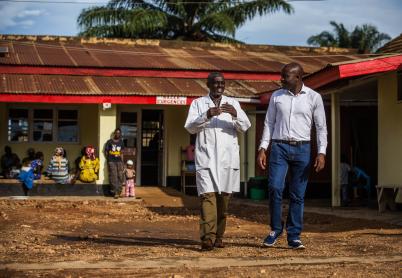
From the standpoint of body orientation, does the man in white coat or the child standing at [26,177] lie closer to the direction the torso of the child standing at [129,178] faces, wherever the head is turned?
the man in white coat

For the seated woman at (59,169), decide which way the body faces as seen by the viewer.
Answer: toward the camera

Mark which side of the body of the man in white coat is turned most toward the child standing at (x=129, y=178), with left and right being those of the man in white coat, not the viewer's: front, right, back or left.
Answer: back

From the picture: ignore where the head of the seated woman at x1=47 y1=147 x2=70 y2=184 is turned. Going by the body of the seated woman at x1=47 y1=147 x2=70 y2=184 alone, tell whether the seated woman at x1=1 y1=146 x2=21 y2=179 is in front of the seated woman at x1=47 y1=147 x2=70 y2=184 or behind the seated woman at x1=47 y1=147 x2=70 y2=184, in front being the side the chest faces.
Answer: behind

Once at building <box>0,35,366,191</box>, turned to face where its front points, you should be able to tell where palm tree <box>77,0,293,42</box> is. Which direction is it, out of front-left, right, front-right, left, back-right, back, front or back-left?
back

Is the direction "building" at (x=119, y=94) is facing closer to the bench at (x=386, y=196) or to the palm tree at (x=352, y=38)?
the bench

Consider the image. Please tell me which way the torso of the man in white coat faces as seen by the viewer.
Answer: toward the camera

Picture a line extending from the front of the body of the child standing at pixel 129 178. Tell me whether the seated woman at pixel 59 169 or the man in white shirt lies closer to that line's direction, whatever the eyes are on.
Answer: the man in white shirt

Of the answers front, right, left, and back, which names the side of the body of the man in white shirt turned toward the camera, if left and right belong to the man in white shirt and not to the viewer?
front

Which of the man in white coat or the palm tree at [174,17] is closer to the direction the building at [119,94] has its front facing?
the man in white coat

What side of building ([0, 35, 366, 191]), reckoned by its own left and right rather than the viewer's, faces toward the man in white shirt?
front

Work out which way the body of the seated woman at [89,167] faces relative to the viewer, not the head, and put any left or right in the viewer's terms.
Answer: facing the viewer

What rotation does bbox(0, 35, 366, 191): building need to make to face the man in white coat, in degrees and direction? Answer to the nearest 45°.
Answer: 0° — it already faces them

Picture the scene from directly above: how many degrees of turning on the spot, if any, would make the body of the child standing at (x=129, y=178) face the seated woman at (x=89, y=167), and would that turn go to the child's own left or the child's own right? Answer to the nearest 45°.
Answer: approximately 135° to the child's own right

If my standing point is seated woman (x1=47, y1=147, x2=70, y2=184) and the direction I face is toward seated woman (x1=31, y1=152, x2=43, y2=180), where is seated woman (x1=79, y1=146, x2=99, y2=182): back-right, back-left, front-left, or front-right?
back-right

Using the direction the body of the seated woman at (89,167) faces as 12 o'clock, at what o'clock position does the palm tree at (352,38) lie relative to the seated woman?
The palm tree is roughly at 7 o'clock from the seated woman.

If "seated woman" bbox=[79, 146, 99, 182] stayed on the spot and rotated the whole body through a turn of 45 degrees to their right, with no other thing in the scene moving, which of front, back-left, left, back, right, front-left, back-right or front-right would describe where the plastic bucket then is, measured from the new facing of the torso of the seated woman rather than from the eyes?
back-left
